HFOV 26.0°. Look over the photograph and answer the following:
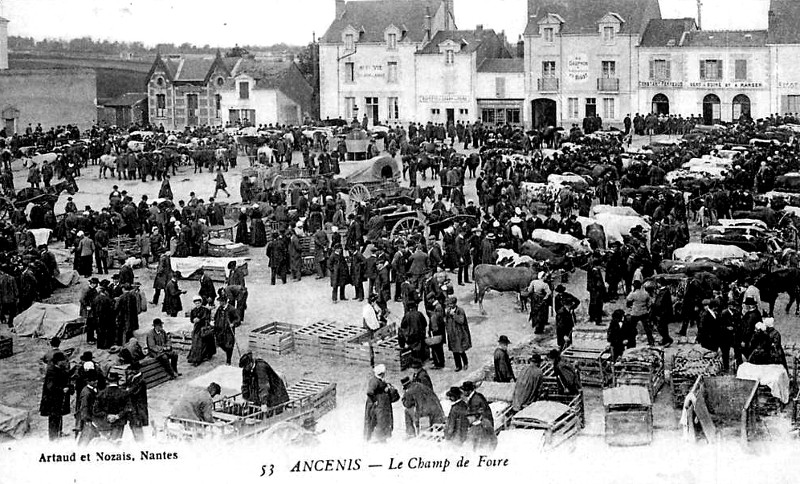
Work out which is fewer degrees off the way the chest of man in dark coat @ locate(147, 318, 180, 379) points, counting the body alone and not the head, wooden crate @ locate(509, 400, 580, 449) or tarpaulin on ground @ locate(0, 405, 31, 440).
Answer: the wooden crate

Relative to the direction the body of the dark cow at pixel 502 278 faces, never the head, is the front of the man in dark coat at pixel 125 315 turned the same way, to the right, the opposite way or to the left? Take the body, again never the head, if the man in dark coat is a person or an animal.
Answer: to the left

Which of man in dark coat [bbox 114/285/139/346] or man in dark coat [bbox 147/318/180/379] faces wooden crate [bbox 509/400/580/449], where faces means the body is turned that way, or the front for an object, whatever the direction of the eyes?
man in dark coat [bbox 147/318/180/379]

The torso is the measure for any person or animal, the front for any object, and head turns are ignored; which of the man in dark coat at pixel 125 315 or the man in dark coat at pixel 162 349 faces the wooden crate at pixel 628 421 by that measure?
the man in dark coat at pixel 162 349
